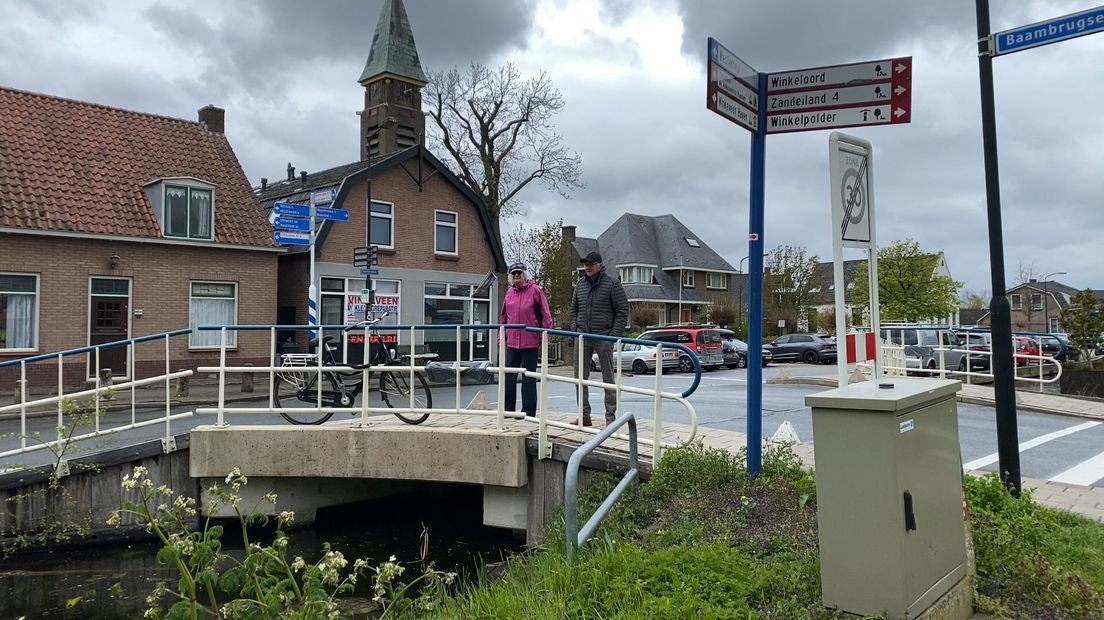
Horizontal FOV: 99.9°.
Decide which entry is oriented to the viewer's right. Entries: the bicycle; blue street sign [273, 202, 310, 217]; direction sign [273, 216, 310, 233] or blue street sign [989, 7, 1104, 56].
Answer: the bicycle

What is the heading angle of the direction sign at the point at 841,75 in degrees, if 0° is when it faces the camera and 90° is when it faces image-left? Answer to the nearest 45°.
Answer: approximately 45°

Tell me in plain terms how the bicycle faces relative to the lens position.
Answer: facing to the right of the viewer

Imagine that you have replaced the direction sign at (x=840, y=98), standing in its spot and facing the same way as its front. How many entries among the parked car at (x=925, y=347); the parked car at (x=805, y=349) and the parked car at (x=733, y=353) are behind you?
3
